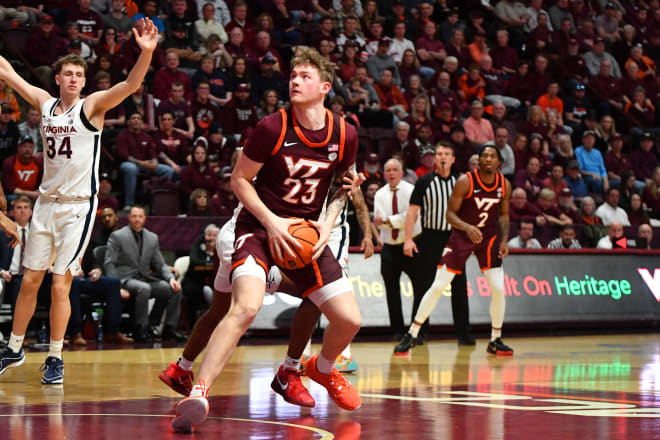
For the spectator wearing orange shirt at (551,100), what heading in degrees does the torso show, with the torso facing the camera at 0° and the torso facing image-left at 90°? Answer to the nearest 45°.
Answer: approximately 45°

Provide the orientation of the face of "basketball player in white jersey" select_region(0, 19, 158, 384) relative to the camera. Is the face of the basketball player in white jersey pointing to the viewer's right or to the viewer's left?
to the viewer's right

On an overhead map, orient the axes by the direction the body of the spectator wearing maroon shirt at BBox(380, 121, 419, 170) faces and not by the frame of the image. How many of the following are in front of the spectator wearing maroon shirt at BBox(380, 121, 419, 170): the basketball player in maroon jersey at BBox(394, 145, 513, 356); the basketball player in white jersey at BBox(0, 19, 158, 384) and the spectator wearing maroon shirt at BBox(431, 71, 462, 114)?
2

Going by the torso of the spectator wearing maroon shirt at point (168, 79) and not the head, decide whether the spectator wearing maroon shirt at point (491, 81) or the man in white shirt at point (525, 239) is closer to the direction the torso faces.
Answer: the man in white shirt
